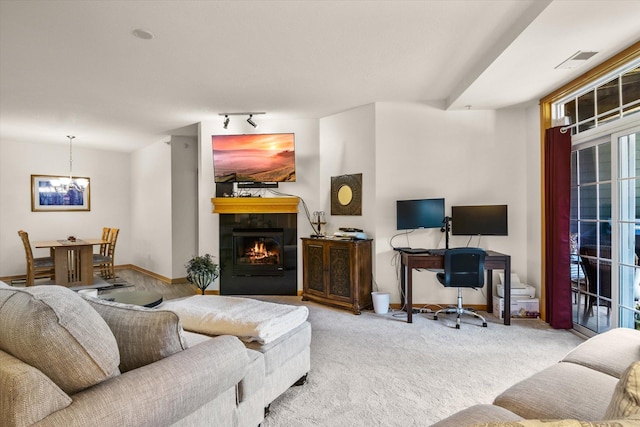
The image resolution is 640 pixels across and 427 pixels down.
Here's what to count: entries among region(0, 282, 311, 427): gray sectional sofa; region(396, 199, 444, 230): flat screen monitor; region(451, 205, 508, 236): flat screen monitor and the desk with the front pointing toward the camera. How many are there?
3

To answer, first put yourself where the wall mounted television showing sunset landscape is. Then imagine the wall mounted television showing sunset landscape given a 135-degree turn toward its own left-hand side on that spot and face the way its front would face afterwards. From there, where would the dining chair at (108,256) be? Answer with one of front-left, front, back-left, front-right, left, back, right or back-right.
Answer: left

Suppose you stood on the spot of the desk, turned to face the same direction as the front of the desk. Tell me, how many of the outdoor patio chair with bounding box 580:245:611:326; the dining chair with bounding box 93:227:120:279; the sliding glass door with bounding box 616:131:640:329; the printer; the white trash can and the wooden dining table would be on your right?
3

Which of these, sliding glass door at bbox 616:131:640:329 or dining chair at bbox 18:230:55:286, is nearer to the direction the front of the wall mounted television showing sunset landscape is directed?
the sliding glass door

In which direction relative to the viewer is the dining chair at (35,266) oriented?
to the viewer's right

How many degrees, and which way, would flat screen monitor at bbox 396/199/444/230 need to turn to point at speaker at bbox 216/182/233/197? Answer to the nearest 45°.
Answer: approximately 90° to its right

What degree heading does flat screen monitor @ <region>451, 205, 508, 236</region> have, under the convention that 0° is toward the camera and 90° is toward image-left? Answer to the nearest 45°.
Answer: approximately 0°
